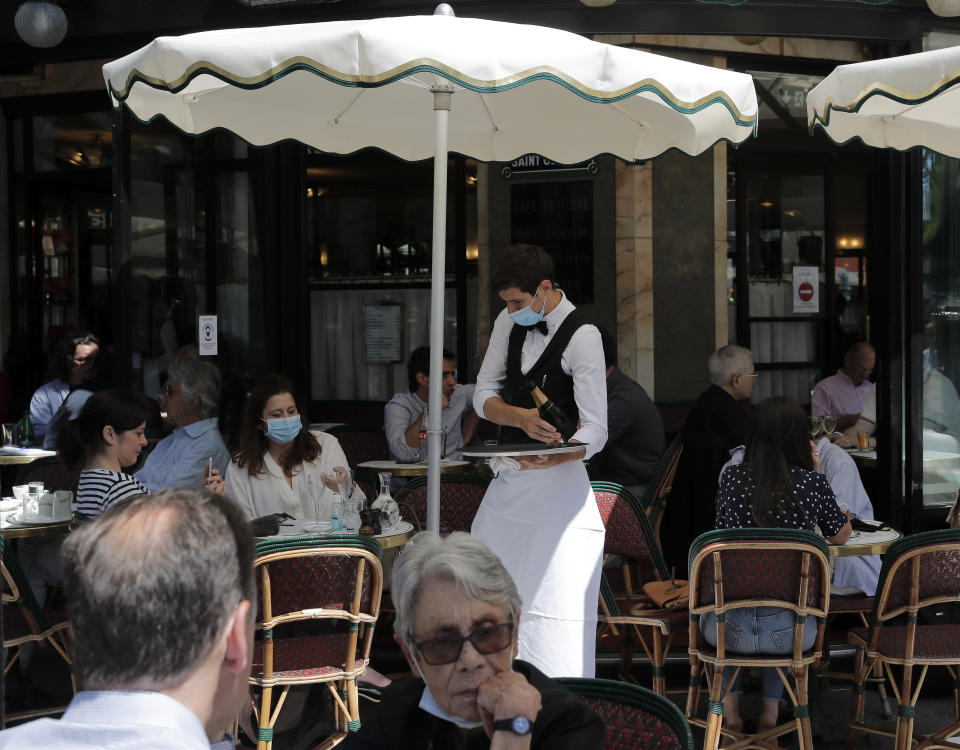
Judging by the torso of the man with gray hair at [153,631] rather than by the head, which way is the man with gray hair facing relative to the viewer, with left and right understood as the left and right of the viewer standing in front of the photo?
facing away from the viewer and to the right of the viewer

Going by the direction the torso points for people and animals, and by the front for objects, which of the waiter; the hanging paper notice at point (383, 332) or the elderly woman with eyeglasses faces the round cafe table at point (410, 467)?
the hanging paper notice

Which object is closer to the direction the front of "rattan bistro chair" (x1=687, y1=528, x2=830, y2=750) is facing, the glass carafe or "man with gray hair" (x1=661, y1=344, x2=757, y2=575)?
the man with gray hair

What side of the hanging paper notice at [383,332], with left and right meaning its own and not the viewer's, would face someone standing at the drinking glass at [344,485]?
front

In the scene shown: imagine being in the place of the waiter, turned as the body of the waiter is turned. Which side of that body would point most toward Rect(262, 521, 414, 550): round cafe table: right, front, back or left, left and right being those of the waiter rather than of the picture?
right

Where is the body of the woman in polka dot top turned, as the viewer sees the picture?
away from the camera

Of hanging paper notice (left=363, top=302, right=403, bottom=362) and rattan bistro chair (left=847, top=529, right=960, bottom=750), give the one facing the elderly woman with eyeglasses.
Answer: the hanging paper notice

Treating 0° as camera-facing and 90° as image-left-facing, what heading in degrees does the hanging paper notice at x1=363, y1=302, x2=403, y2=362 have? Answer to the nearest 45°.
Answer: approximately 0°

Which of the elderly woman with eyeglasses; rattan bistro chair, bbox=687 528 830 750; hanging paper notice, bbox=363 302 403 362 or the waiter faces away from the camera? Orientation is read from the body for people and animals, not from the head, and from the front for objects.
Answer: the rattan bistro chair

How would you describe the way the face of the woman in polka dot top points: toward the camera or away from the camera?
away from the camera

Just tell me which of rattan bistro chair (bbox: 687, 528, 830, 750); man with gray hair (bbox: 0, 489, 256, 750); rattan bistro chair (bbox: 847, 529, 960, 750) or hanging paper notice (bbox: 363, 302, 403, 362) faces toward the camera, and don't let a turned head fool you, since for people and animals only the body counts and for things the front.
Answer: the hanging paper notice

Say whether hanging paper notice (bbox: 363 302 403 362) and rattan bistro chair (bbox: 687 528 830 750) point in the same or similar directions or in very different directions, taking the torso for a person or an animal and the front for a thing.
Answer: very different directions

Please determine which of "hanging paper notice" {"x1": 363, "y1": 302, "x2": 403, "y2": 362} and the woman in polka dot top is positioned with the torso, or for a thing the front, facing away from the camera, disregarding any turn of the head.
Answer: the woman in polka dot top

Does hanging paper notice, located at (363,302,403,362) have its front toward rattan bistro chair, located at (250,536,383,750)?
yes

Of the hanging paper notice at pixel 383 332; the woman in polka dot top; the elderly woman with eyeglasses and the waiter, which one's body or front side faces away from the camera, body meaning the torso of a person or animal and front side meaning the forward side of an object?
the woman in polka dot top

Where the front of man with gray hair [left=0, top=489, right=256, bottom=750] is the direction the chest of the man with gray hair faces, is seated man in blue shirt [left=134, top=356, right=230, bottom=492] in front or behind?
in front

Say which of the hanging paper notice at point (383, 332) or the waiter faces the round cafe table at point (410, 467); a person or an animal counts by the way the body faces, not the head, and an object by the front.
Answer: the hanging paper notice

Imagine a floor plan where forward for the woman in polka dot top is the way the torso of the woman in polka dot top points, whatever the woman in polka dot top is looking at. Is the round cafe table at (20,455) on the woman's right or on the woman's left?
on the woman's left

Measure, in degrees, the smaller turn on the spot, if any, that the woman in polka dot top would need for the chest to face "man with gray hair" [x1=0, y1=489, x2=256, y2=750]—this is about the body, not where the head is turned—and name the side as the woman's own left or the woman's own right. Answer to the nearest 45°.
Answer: approximately 180°
